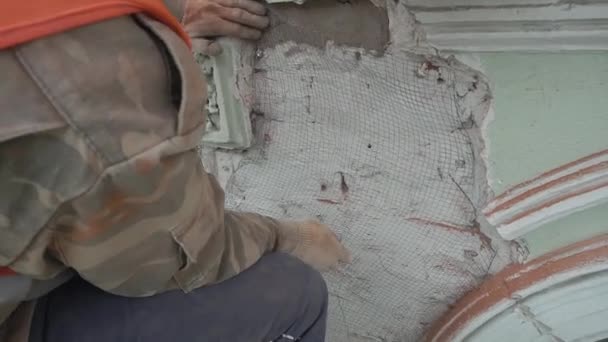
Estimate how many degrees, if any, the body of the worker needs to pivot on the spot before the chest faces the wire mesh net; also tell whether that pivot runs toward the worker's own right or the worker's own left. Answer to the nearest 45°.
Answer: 0° — they already face it

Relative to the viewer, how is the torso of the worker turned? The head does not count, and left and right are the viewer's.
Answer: facing away from the viewer and to the right of the viewer
